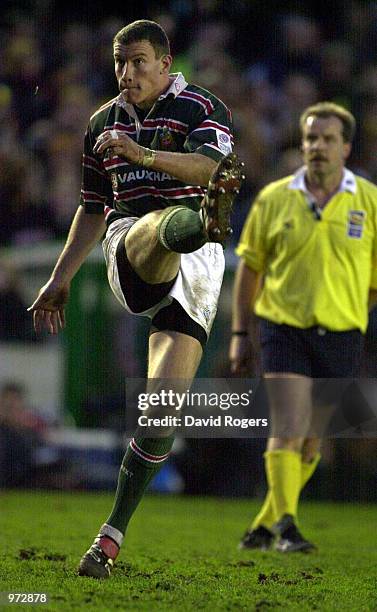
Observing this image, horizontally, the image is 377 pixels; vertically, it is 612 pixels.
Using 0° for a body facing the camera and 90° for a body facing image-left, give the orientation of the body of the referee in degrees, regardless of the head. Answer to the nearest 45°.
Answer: approximately 0°

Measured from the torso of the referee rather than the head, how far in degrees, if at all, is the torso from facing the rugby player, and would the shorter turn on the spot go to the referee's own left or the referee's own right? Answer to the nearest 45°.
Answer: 0° — they already face them
